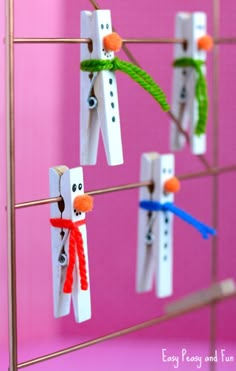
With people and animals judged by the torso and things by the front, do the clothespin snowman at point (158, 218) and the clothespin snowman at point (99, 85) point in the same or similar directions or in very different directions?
same or similar directions

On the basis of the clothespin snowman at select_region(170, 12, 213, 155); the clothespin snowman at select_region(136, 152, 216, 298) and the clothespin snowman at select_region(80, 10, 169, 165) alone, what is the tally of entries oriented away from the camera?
0

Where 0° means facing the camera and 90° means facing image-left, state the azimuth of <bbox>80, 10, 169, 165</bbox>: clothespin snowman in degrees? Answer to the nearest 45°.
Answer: approximately 315°

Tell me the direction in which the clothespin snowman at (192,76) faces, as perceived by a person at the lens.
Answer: facing the viewer and to the right of the viewer

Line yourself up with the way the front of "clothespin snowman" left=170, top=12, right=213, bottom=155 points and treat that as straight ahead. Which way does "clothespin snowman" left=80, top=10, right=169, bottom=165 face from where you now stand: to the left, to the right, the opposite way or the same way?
the same way

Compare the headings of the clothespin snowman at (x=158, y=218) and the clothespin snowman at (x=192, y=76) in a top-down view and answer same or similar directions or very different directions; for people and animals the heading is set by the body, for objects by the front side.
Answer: same or similar directions
